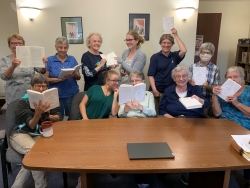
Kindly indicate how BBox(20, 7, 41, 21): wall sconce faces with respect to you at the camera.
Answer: facing the viewer

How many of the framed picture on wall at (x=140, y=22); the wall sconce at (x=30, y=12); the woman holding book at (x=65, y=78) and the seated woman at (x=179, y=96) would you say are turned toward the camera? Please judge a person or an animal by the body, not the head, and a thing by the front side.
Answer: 4

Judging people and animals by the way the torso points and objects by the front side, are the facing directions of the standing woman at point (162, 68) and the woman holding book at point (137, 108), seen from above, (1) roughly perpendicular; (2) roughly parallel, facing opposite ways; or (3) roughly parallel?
roughly parallel

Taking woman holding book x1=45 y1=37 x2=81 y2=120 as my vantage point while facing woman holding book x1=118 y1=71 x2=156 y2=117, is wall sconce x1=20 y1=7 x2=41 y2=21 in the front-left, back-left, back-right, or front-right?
back-left

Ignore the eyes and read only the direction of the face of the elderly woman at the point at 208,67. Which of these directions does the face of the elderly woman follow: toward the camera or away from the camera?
toward the camera

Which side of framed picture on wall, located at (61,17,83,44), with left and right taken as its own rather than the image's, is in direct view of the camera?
front

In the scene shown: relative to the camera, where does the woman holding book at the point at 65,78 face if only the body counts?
toward the camera

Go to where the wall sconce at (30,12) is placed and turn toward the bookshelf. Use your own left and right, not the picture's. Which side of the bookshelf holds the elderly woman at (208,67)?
right

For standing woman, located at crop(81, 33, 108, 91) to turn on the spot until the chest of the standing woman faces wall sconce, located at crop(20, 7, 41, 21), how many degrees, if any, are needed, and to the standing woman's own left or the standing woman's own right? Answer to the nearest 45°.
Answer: approximately 180°

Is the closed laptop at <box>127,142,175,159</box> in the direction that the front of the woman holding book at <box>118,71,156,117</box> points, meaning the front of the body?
yes

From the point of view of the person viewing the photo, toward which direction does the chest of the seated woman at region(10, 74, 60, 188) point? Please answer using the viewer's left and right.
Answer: facing the viewer and to the right of the viewer

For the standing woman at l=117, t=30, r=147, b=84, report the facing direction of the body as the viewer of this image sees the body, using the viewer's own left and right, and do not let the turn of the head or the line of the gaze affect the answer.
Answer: facing the viewer and to the left of the viewer

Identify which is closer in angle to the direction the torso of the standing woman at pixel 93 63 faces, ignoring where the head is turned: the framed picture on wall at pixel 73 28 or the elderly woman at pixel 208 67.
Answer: the elderly woman

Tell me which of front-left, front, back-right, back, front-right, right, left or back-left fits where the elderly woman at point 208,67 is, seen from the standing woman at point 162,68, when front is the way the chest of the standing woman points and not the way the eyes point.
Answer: left

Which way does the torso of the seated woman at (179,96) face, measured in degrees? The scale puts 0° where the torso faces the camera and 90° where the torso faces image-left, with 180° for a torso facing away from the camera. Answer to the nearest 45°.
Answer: approximately 0°

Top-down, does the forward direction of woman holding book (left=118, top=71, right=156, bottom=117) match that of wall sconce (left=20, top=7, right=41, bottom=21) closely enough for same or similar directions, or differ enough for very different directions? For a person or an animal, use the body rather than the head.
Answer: same or similar directions

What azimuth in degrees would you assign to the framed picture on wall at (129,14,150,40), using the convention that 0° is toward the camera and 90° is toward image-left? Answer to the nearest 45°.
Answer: approximately 0°
